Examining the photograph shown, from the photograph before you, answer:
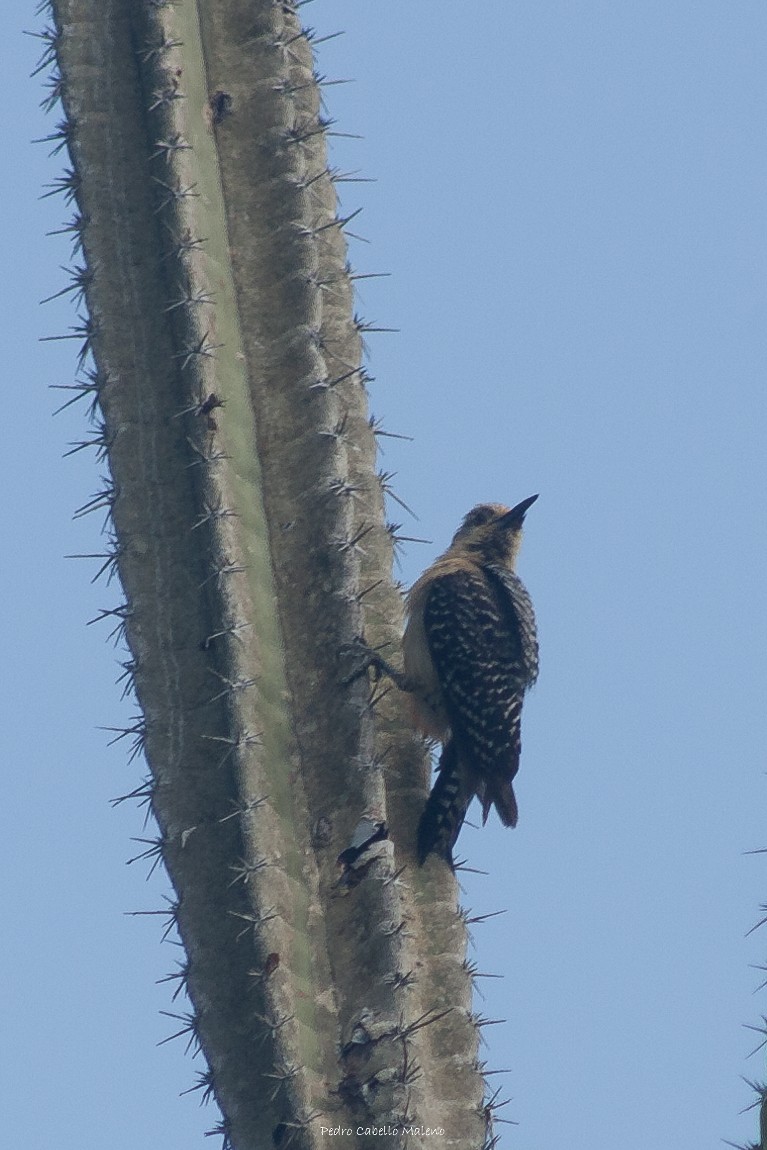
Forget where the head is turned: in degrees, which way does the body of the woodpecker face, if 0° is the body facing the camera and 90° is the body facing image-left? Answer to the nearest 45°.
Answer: approximately 135°
